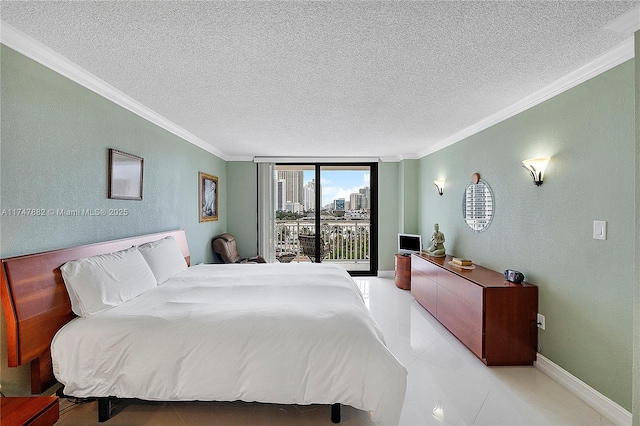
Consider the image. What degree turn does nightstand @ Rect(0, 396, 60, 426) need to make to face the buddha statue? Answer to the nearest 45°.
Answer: approximately 45° to its left

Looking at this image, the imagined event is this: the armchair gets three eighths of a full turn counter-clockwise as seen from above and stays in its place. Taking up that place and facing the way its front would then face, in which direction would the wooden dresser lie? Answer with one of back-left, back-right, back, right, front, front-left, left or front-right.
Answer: back-right

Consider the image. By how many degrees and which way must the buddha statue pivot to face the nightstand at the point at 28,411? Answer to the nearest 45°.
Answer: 0° — it already faces it

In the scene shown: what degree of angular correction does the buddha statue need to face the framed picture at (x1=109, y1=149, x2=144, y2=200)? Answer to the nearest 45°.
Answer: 0° — it already faces it

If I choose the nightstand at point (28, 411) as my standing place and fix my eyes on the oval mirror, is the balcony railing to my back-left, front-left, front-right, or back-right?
front-left

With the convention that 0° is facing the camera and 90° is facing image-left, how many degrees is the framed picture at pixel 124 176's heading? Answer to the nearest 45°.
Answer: approximately 315°

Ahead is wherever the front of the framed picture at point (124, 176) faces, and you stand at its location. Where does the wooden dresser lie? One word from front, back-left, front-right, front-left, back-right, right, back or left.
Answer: front

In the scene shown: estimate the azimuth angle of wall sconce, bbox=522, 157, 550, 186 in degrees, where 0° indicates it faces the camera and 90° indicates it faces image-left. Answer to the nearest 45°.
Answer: approximately 45°

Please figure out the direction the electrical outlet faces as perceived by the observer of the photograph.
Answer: facing the viewer and to the left of the viewer

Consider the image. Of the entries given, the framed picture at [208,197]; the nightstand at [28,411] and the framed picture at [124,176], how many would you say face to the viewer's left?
0

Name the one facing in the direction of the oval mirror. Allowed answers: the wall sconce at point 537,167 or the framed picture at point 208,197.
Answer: the framed picture

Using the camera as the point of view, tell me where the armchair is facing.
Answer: facing the viewer and to the right of the viewer
